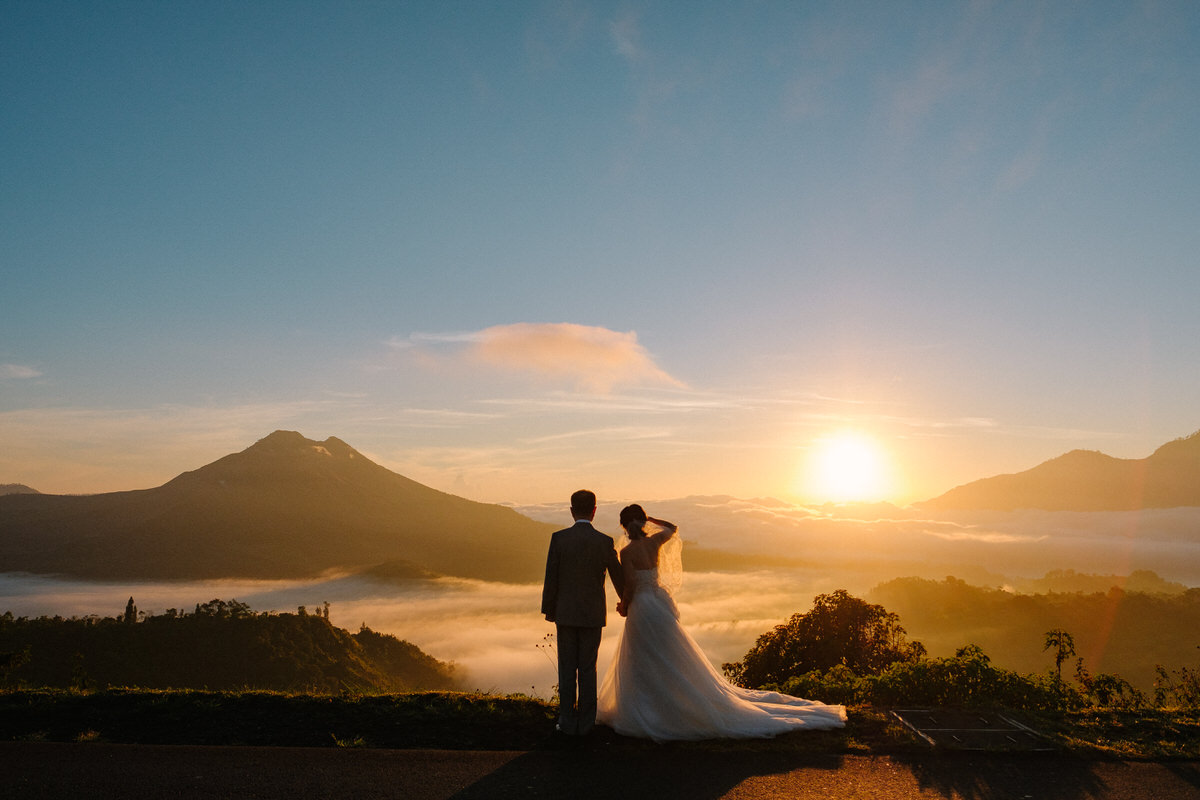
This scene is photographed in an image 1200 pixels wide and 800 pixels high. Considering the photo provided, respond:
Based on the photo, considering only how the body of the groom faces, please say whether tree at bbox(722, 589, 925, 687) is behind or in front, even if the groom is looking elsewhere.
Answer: in front

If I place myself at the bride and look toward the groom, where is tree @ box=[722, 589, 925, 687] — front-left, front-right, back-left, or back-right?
back-right

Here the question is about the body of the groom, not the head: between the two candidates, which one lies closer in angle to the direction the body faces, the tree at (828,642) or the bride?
the tree

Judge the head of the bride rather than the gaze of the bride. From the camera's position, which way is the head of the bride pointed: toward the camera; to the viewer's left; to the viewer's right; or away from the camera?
away from the camera

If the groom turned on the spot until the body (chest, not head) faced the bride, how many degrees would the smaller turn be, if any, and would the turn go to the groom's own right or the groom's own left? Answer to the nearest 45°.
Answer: approximately 90° to the groom's own right

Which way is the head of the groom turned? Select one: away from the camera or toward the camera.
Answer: away from the camera

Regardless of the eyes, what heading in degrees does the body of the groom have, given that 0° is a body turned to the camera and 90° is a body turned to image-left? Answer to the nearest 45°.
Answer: approximately 180°
